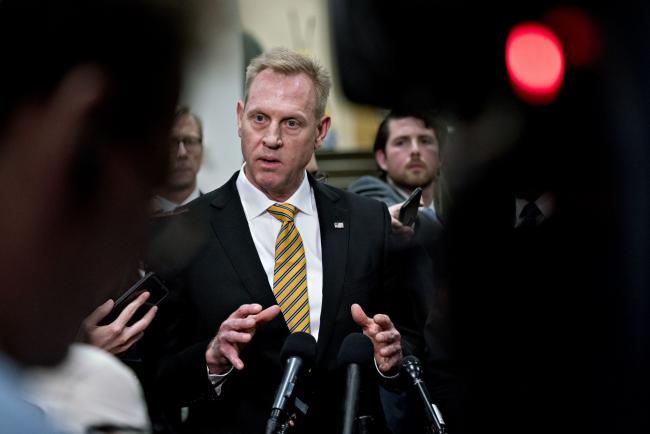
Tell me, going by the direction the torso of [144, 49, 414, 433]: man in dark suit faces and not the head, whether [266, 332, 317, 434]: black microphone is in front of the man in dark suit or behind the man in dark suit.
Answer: in front

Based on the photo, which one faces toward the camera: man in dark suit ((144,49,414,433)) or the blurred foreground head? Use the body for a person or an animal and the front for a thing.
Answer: the man in dark suit

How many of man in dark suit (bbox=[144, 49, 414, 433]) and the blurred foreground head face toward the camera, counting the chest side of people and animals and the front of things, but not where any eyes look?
1

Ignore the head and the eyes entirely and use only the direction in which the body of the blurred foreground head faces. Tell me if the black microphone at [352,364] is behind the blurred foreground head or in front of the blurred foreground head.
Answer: in front

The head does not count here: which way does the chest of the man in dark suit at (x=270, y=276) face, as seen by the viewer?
toward the camera

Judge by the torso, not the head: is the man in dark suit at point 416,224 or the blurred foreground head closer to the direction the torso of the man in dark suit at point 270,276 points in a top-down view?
the blurred foreground head

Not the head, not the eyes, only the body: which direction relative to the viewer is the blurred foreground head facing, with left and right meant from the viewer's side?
facing away from the viewer and to the right of the viewer

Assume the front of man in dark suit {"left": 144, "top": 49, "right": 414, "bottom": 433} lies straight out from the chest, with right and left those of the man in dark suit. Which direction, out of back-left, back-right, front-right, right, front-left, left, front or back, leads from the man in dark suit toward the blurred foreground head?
front
